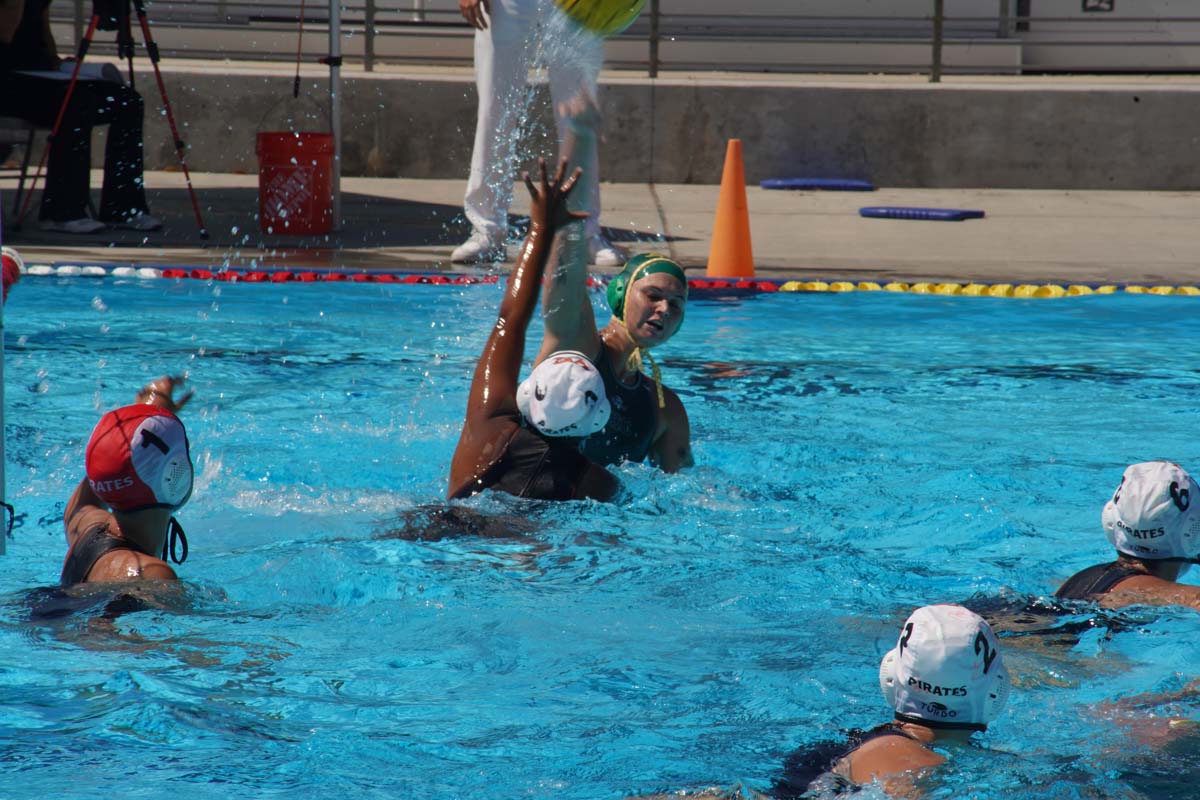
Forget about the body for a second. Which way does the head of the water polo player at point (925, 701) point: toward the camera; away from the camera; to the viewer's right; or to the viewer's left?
away from the camera

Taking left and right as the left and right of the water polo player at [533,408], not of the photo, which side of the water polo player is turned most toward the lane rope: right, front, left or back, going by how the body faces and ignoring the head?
front

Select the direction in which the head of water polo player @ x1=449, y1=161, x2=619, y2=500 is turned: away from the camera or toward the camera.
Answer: away from the camera

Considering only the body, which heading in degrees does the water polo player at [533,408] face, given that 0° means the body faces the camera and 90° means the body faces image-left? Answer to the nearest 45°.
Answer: approximately 180°

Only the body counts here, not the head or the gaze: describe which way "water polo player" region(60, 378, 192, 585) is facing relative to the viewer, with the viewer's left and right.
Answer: facing away from the viewer and to the right of the viewer

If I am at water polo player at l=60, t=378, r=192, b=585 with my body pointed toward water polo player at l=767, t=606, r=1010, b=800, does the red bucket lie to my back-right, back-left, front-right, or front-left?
back-left

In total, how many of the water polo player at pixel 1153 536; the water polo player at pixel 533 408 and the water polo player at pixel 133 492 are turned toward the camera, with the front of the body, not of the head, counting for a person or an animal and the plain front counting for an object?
0
